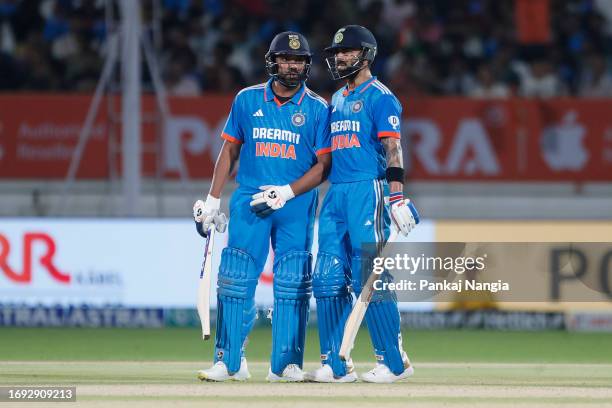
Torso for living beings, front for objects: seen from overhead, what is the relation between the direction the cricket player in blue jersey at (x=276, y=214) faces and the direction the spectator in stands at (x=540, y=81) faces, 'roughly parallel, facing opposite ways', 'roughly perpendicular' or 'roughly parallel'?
roughly parallel

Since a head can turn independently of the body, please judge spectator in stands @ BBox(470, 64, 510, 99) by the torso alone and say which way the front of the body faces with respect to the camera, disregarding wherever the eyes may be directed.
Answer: toward the camera

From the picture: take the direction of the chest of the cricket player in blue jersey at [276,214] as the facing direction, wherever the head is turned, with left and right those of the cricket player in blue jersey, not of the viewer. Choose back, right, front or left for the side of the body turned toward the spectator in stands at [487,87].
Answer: back

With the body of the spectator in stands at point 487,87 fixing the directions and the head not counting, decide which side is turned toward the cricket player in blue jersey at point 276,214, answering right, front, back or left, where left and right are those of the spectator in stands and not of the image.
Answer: front

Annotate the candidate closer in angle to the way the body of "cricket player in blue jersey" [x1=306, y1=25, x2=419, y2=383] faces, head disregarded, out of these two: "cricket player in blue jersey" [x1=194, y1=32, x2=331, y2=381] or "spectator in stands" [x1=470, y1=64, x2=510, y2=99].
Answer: the cricket player in blue jersey

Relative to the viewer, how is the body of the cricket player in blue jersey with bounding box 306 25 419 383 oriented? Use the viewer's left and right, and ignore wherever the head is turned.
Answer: facing the viewer and to the left of the viewer

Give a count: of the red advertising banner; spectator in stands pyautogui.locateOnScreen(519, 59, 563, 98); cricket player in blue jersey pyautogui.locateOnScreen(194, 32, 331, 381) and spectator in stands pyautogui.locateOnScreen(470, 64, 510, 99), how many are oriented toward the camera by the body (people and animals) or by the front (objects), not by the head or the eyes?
4

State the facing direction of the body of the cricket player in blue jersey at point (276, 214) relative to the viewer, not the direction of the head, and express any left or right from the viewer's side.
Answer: facing the viewer

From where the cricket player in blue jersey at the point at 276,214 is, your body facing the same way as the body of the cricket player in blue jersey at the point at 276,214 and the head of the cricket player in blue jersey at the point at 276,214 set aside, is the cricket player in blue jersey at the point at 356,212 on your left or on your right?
on your left

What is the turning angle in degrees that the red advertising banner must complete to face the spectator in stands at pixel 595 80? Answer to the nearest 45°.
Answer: approximately 135° to its left

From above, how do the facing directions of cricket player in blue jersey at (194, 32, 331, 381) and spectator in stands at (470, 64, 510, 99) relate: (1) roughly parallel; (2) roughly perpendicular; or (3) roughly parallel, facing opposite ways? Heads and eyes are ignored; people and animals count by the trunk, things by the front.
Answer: roughly parallel
